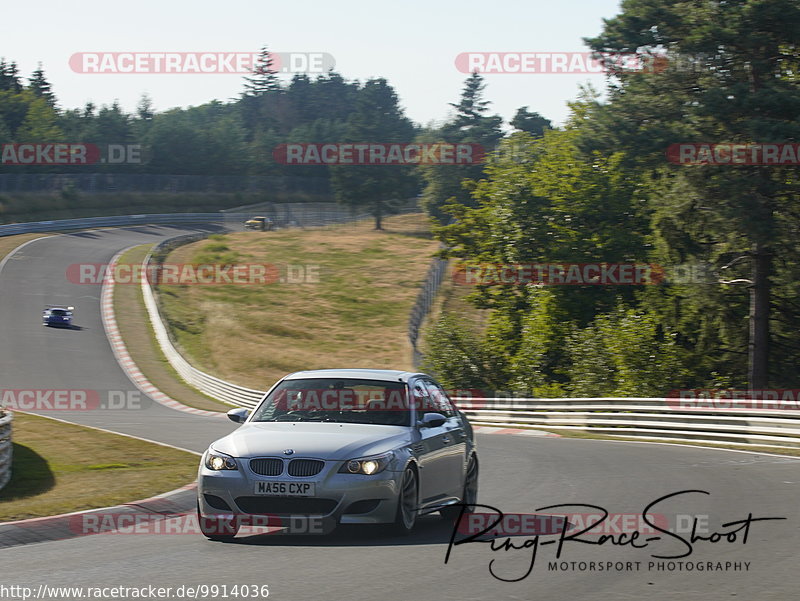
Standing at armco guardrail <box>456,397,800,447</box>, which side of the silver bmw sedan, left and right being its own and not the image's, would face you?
back

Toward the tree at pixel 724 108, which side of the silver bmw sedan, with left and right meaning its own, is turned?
back

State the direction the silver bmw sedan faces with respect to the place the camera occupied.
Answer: facing the viewer and to the left of the viewer
